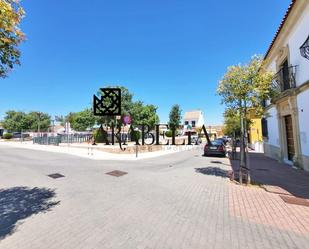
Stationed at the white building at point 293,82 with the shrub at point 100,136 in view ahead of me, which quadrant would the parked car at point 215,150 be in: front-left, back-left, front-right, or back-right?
front-right

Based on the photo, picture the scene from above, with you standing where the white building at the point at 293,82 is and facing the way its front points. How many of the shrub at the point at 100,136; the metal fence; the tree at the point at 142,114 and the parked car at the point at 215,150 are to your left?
0

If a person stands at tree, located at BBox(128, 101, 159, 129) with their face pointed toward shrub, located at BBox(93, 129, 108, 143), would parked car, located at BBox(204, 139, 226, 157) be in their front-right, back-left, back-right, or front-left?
front-left

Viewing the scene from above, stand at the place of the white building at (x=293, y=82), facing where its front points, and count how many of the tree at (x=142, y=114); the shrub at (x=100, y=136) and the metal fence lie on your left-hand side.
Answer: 0

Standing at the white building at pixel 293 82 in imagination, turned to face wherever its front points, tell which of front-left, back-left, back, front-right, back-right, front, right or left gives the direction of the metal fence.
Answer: front-right

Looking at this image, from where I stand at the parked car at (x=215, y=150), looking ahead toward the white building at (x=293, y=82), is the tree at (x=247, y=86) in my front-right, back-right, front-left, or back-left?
front-right

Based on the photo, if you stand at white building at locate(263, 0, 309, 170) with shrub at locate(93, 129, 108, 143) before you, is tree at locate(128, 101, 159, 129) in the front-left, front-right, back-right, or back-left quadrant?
front-right

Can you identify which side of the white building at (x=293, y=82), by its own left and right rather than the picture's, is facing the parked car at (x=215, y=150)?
right

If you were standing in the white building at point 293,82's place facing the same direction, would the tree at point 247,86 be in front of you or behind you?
in front

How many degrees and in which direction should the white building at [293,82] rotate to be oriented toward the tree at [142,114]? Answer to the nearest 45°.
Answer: approximately 90° to its right

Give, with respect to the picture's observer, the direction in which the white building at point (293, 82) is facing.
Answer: facing the viewer and to the left of the viewer

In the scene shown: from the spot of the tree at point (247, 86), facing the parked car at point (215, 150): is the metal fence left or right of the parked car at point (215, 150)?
left
